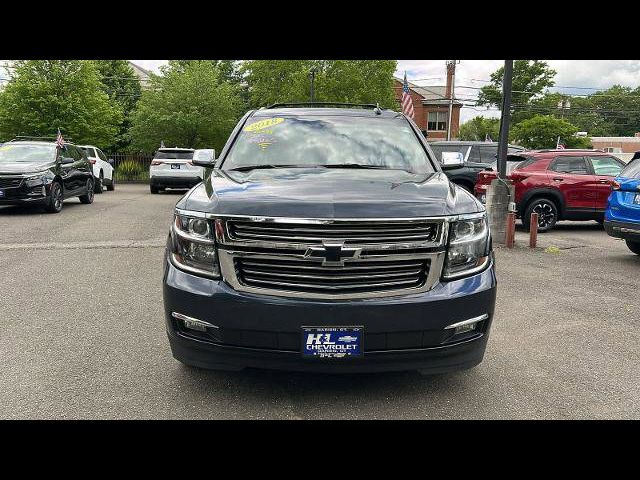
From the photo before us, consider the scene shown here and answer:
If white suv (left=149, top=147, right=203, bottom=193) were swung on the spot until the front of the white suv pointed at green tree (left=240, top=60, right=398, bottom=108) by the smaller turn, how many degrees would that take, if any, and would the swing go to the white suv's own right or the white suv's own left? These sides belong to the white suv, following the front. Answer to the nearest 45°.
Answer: approximately 45° to the white suv's own right

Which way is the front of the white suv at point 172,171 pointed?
away from the camera

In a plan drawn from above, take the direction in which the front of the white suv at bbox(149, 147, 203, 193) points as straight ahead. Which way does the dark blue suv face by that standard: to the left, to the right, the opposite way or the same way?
the opposite way

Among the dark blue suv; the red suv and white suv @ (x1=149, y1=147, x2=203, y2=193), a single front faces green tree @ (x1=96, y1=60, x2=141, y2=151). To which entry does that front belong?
the white suv

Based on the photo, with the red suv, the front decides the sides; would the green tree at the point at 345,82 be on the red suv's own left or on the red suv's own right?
on the red suv's own left

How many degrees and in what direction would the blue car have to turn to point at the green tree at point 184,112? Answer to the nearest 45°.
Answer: approximately 90° to its left

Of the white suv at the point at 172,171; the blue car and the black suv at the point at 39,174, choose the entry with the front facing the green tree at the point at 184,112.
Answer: the white suv

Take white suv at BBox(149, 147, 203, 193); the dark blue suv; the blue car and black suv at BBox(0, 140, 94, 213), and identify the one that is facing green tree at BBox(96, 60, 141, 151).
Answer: the white suv

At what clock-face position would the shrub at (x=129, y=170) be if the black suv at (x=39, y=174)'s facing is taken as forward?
The shrub is roughly at 5 o'clock from the black suv.

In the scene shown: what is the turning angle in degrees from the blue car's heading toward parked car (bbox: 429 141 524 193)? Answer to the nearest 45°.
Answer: approximately 90° to its left
